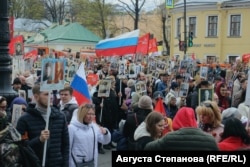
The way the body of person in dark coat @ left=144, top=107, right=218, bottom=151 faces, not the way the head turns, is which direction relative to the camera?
away from the camera

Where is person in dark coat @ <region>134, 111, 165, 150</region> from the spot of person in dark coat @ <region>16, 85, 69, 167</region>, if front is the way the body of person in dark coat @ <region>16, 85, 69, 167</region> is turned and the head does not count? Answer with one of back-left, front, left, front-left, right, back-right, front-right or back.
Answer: front-left

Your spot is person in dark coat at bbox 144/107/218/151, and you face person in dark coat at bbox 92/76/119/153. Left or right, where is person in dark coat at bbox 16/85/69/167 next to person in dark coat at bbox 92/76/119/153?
left

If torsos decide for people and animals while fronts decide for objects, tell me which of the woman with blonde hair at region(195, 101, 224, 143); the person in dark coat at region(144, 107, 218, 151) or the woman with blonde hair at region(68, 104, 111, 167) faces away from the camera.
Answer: the person in dark coat

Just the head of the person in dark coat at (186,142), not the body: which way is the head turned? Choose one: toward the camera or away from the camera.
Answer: away from the camera

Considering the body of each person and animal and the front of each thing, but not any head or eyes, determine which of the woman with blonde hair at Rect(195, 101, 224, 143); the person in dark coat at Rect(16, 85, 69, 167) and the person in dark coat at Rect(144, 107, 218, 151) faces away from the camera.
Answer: the person in dark coat at Rect(144, 107, 218, 151)

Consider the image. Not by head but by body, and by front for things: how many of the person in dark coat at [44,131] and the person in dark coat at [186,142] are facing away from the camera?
1

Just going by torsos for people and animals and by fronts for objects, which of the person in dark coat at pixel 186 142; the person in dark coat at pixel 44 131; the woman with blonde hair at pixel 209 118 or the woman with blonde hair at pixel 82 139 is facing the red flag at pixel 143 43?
the person in dark coat at pixel 186 142

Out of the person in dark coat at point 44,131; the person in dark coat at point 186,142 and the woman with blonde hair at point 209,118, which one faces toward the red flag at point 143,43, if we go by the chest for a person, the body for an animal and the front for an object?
the person in dark coat at point 186,142

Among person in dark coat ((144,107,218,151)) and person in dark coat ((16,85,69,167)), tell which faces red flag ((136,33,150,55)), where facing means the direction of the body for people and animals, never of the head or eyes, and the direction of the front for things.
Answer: person in dark coat ((144,107,218,151))

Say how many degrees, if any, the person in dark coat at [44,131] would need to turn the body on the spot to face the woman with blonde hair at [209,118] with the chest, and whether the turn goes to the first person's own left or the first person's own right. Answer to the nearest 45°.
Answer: approximately 45° to the first person's own left
